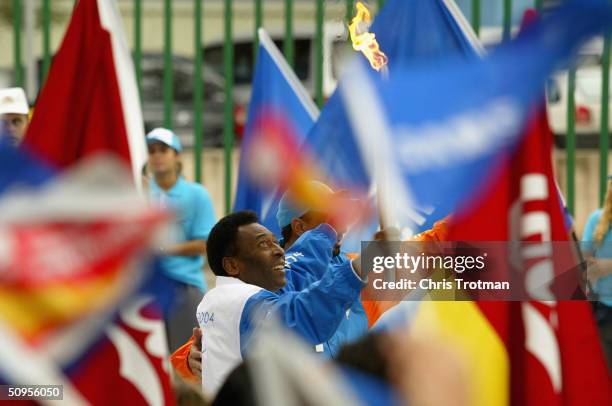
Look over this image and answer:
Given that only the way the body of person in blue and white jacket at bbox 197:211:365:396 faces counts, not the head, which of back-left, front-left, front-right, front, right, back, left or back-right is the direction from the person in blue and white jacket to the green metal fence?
left

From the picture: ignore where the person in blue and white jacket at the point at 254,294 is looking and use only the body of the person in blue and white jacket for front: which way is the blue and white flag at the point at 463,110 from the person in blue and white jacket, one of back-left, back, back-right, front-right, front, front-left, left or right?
front-right

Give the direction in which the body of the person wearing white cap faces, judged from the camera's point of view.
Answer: toward the camera

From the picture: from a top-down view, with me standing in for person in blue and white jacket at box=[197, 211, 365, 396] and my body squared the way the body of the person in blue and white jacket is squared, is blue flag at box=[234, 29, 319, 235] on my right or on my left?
on my left

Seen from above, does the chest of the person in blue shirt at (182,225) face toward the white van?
no

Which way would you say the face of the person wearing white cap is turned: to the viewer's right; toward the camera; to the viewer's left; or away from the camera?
toward the camera

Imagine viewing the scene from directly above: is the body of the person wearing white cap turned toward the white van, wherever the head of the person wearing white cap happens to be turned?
no

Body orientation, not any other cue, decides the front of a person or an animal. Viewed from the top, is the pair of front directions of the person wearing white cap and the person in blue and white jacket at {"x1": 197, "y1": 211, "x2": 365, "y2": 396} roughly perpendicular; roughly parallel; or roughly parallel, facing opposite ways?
roughly perpendicular

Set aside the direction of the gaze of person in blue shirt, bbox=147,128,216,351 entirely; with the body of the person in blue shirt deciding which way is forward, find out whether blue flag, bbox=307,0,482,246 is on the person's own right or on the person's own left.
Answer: on the person's own left

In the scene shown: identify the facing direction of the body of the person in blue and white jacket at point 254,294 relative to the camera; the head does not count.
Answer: to the viewer's right

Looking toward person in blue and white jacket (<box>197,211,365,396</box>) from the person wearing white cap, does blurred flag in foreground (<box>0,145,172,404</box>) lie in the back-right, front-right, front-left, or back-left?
front-right

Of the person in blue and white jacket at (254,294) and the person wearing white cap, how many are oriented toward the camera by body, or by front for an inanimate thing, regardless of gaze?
1
